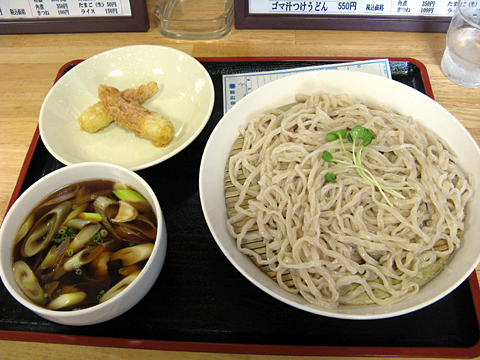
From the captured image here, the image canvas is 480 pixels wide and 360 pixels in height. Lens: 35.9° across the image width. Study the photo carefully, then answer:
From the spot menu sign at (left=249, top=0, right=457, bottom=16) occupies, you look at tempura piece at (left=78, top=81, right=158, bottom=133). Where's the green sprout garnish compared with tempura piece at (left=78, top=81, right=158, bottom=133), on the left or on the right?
left

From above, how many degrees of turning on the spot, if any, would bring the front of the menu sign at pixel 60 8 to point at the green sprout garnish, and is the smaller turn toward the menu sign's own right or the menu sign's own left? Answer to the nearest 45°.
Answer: approximately 45° to the menu sign's own left

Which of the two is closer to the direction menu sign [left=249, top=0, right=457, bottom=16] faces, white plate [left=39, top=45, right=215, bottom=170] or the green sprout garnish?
the green sprout garnish

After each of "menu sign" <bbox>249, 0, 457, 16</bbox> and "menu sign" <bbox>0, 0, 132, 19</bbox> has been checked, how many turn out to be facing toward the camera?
2

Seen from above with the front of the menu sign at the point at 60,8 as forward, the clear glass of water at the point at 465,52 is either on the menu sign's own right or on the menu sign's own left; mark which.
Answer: on the menu sign's own left

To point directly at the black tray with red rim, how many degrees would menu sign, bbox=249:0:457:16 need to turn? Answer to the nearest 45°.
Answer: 0° — it already faces it
